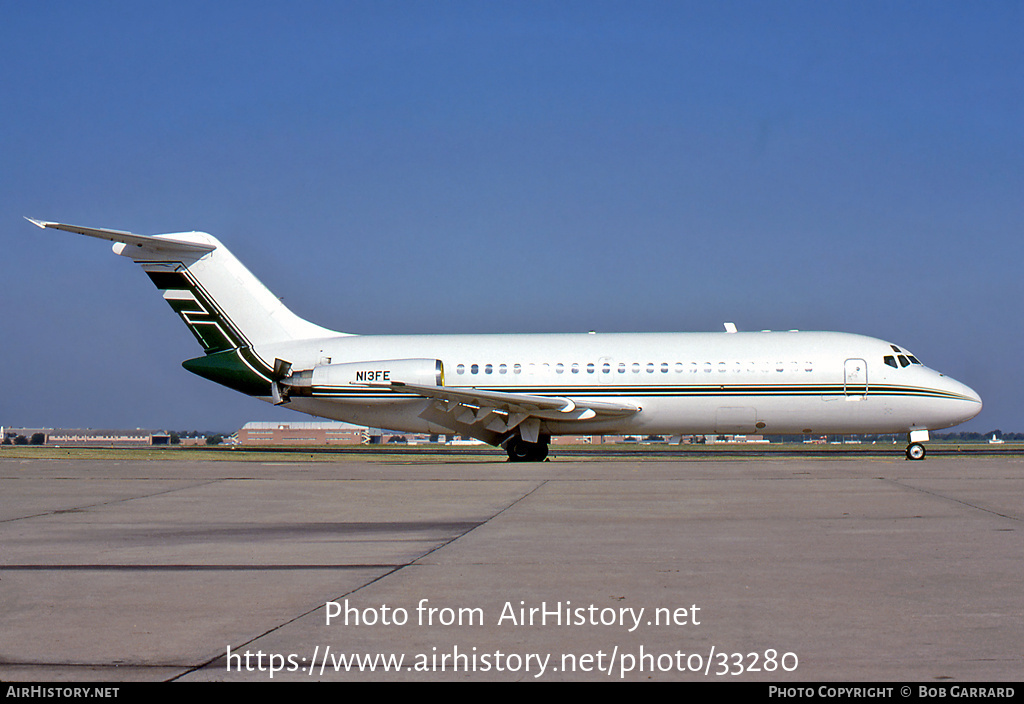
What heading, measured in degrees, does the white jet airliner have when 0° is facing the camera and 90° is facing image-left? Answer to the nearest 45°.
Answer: approximately 270°
